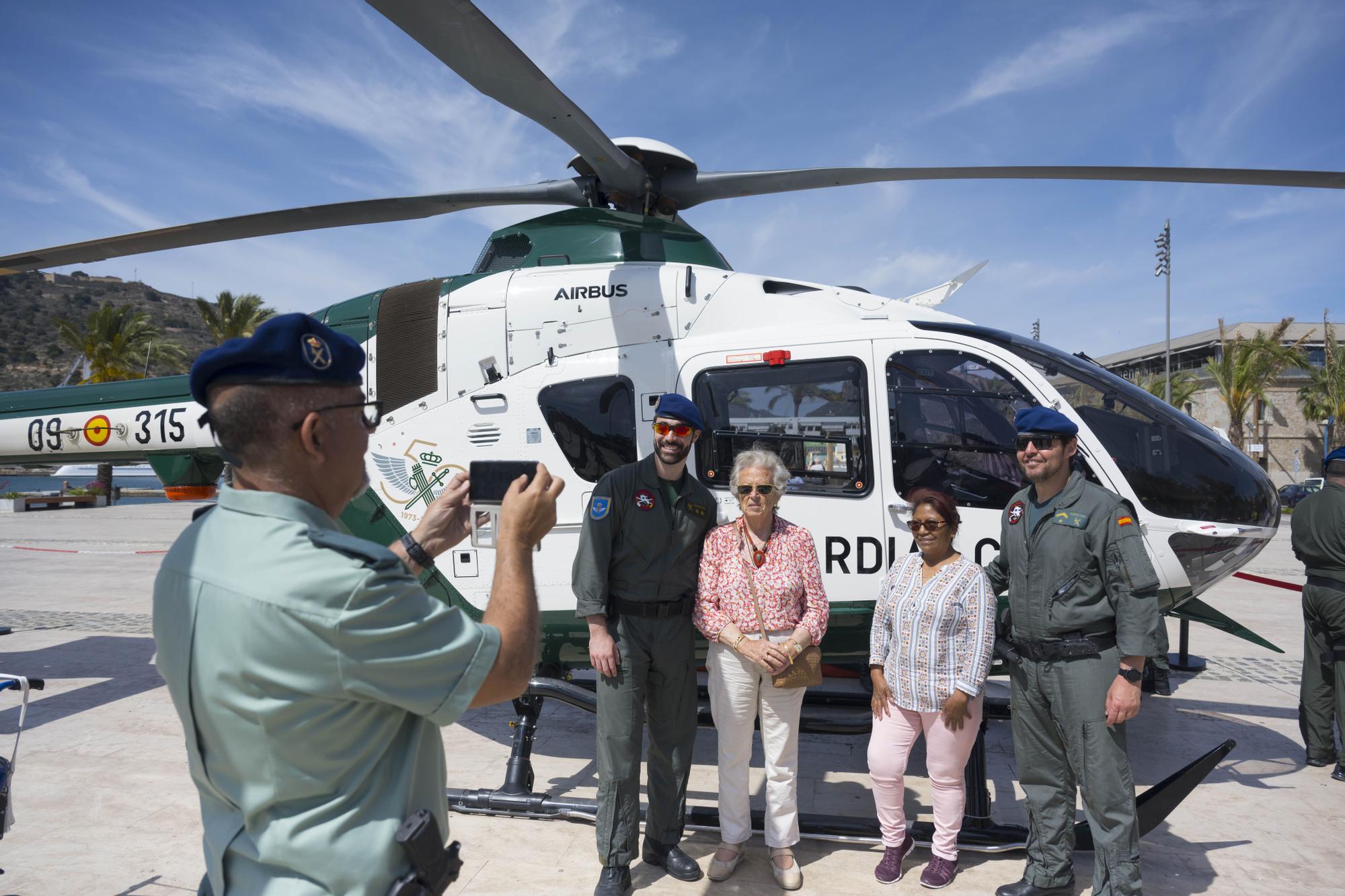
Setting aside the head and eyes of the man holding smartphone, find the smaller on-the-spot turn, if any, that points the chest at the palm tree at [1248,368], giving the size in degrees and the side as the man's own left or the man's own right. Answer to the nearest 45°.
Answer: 0° — they already face it

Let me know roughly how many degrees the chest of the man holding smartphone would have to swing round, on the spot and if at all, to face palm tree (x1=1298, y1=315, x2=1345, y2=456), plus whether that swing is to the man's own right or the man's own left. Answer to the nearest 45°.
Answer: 0° — they already face it

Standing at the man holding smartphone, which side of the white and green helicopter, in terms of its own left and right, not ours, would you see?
right

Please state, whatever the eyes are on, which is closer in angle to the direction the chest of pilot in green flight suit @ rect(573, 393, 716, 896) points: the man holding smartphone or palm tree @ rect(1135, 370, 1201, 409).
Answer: the man holding smartphone

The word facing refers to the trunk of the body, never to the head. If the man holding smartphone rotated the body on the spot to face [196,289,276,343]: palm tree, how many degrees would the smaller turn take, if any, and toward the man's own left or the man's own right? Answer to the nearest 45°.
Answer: approximately 45° to the man's own left

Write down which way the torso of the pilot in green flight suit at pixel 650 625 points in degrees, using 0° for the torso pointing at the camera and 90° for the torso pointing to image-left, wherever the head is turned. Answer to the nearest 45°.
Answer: approximately 0°

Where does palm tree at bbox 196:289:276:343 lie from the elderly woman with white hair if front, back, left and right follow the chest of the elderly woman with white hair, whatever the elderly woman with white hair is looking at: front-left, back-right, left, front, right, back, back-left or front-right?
back-right

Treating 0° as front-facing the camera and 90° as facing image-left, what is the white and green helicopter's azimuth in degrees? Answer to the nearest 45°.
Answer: approximately 270°

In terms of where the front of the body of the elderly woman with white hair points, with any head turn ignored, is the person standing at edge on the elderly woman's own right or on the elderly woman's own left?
on the elderly woman's own left

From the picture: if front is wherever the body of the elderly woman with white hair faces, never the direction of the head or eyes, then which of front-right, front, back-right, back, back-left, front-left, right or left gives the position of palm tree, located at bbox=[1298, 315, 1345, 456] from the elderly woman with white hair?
back-left
